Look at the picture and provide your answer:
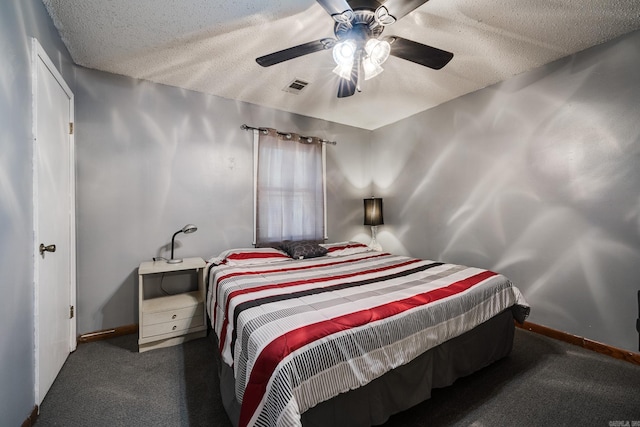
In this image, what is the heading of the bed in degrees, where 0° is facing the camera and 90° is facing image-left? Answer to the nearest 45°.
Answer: approximately 315°

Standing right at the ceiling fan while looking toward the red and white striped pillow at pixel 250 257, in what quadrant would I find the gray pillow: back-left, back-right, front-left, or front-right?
front-right

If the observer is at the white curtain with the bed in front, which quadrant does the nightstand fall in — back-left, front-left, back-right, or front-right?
front-right

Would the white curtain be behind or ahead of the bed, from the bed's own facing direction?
behind

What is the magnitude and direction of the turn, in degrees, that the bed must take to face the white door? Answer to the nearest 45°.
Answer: approximately 135° to its right

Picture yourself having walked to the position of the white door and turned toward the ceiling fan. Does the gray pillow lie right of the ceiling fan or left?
left
